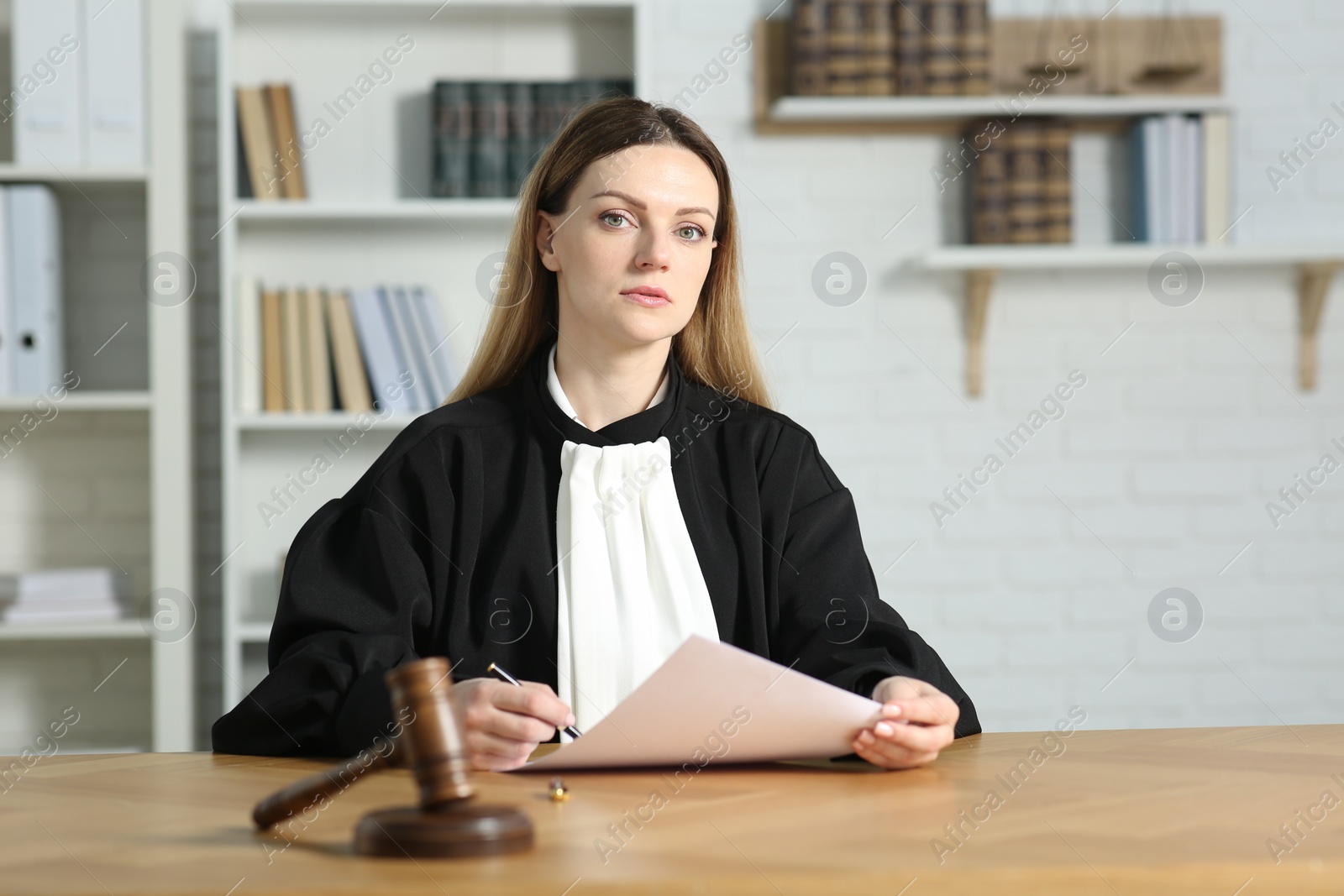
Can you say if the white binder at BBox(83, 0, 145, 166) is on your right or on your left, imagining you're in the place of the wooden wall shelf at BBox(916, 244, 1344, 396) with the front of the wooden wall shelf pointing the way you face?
on your right

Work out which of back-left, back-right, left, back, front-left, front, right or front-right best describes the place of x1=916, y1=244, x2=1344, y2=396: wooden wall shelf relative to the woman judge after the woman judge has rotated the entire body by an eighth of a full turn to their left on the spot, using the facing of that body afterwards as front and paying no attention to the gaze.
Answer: left

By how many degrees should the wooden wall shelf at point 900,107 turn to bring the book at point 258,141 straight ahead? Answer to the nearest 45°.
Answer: approximately 90° to its right

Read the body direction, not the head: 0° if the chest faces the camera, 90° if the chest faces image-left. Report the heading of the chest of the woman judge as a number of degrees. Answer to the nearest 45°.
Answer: approximately 0°

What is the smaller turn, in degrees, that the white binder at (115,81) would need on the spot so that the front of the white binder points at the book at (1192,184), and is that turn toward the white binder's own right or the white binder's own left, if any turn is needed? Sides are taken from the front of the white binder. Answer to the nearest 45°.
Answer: approximately 90° to the white binder's own left

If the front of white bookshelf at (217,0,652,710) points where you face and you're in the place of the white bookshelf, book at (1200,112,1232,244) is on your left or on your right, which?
on your left

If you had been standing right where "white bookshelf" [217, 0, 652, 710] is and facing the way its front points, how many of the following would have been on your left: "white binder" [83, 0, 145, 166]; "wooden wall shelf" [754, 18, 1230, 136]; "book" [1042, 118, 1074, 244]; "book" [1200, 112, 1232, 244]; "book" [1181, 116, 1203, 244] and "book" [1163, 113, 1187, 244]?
5

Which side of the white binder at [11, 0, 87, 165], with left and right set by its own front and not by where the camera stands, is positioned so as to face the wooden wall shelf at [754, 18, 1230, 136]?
left

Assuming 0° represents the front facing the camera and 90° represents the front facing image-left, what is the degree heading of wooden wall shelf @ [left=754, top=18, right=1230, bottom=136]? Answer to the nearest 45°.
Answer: approximately 0°

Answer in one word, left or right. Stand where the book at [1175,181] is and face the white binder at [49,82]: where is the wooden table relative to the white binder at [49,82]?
left
